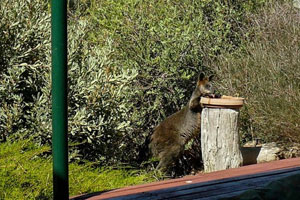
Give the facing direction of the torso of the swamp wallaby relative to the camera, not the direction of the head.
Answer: to the viewer's right

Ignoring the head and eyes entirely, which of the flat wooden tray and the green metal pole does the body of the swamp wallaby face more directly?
the flat wooden tray

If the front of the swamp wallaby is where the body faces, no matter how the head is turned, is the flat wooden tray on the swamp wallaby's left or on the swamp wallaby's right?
on the swamp wallaby's right

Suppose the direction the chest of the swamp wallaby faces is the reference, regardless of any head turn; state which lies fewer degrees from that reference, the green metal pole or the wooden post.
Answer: the wooden post

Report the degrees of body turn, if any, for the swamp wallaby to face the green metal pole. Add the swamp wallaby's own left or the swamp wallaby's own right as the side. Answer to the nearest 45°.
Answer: approximately 90° to the swamp wallaby's own right

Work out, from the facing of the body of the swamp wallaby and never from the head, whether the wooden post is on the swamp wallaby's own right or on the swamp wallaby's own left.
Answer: on the swamp wallaby's own right
